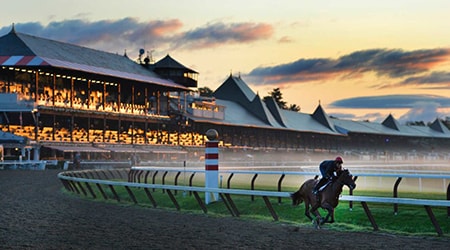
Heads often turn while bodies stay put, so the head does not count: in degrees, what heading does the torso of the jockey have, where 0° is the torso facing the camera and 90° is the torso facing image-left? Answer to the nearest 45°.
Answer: approximately 270°

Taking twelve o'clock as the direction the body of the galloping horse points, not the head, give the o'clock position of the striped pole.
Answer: The striped pole is roughly at 8 o'clock from the galloping horse.

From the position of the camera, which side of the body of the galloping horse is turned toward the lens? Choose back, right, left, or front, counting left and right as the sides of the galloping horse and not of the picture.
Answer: right
